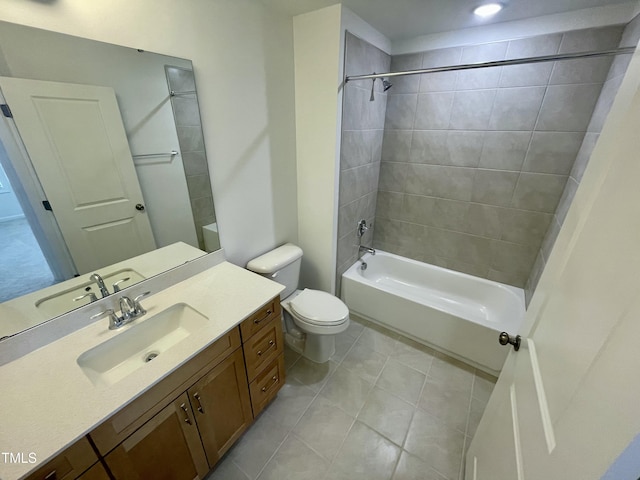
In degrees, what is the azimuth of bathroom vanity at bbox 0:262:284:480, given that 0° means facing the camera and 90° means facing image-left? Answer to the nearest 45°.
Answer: approximately 315°

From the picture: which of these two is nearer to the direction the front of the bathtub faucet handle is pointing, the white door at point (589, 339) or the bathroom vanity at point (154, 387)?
the white door

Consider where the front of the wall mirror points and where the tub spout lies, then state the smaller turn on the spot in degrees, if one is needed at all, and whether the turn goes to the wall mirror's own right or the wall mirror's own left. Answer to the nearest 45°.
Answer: approximately 45° to the wall mirror's own left

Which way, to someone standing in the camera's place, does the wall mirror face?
facing the viewer and to the right of the viewer

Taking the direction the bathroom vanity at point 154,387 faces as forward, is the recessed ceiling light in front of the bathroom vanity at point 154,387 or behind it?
in front

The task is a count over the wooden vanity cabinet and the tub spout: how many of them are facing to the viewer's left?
0

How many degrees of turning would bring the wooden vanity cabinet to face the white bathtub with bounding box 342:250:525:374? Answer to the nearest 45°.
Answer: approximately 45° to its left

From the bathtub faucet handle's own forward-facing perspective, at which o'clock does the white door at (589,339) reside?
The white door is roughly at 1 o'clock from the bathtub faucet handle.

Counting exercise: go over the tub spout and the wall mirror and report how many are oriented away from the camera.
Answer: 0

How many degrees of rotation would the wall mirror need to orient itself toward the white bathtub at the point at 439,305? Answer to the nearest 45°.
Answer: approximately 45° to its left
